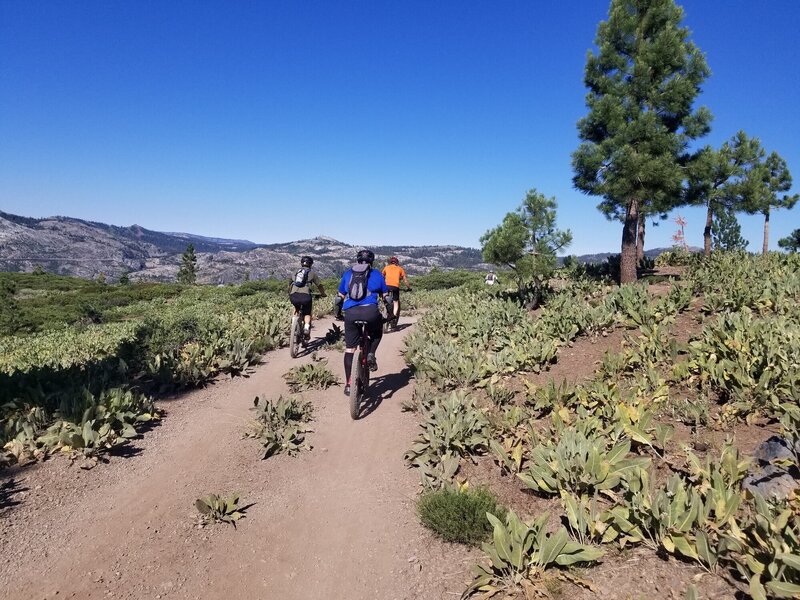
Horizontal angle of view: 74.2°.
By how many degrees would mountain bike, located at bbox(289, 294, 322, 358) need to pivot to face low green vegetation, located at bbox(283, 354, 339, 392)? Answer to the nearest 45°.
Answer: approximately 135° to its right

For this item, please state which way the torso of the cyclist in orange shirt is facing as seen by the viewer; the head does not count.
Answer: away from the camera

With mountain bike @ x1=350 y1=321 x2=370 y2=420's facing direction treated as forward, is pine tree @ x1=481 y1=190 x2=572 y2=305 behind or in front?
in front

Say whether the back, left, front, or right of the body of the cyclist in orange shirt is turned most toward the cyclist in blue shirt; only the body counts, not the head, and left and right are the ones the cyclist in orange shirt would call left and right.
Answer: back

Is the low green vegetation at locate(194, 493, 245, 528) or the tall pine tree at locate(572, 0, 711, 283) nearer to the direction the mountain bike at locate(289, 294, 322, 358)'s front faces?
the tall pine tree

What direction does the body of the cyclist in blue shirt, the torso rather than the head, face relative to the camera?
away from the camera

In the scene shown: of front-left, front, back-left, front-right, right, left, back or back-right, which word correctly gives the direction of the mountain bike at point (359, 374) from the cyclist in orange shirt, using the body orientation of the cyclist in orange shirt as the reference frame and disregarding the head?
back

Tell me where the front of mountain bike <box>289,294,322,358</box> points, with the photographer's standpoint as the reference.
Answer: facing away from the viewer and to the right of the viewer

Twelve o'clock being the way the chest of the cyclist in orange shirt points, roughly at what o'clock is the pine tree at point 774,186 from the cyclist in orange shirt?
The pine tree is roughly at 2 o'clock from the cyclist in orange shirt.

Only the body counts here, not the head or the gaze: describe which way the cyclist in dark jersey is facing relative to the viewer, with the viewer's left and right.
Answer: facing away from the viewer and to the right of the viewer

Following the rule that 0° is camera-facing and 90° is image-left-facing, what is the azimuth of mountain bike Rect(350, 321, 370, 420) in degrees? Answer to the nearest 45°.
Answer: approximately 180°

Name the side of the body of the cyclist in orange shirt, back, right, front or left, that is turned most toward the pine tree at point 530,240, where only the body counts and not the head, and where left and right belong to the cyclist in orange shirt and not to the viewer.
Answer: front

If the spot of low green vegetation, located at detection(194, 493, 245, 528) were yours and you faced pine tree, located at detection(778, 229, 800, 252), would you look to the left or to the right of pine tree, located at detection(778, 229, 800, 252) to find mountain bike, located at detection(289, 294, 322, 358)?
left
